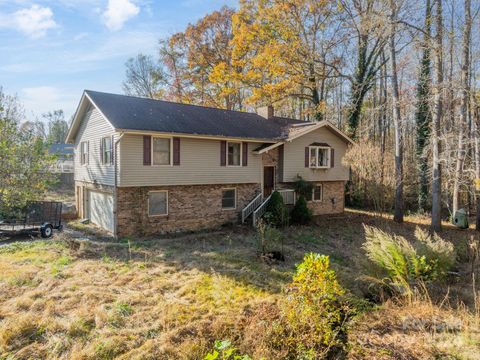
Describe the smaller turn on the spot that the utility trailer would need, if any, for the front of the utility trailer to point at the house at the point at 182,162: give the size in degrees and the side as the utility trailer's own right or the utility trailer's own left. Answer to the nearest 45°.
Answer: approximately 180°

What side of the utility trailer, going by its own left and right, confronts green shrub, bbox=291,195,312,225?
back

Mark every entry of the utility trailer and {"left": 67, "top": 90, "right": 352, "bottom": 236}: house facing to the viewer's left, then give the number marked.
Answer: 1

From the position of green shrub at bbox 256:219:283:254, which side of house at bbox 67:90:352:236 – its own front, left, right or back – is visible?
front

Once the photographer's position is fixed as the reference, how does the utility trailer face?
facing to the left of the viewer

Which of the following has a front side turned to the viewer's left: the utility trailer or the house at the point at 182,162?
the utility trailer

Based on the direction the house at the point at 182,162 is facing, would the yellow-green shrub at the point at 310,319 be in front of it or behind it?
in front

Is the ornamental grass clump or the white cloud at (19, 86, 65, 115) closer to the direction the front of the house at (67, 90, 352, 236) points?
the ornamental grass clump

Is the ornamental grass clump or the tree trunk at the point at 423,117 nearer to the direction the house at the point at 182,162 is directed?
the ornamental grass clump

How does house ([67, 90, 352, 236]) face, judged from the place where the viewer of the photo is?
facing the viewer and to the right of the viewer

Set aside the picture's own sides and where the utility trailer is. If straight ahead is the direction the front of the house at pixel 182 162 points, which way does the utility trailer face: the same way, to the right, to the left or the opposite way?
to the right
